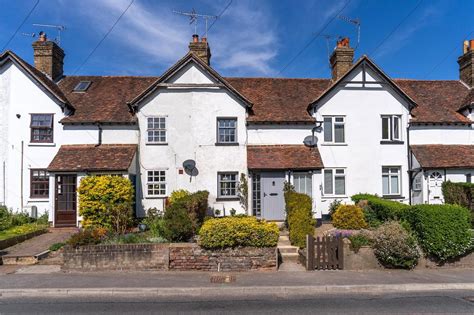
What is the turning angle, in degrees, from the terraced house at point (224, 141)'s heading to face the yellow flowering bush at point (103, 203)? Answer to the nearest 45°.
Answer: approximately 45° to its right

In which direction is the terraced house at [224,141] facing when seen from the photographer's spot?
facing the viewer

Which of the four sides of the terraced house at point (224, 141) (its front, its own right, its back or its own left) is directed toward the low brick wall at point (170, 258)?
front

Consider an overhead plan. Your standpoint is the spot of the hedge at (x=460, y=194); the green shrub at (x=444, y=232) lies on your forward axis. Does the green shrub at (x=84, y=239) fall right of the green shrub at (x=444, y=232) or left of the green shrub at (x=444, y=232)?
right

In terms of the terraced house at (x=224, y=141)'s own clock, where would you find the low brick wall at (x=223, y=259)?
The low brick wall is roughly at 12 o'clock from the terraced house.
